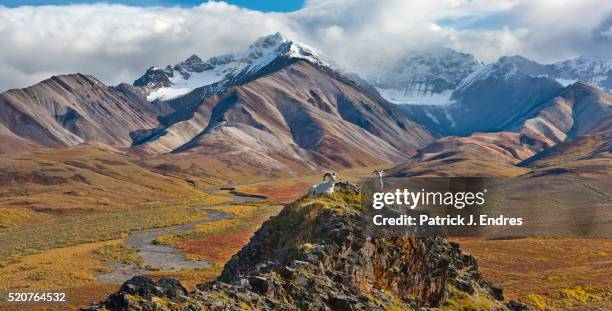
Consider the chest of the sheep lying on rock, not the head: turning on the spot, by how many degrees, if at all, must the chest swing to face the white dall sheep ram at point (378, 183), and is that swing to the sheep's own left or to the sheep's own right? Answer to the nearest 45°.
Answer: approximately 45° to the sheep's own right

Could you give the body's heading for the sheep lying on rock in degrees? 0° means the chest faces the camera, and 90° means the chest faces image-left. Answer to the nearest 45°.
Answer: approximately 270°
